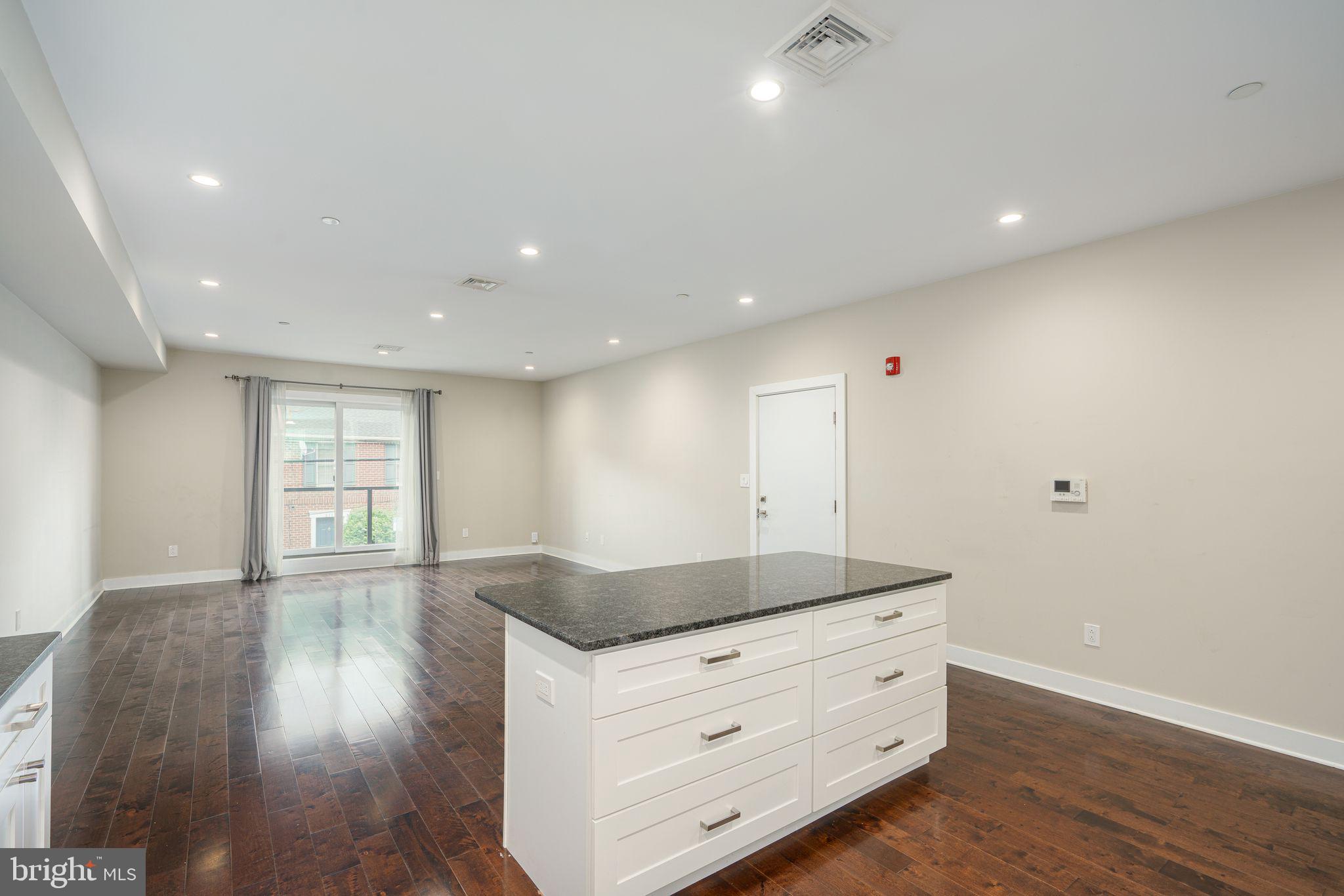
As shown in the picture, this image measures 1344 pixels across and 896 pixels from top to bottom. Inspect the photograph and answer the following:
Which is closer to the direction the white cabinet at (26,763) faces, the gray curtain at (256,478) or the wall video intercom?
the wall video intercom

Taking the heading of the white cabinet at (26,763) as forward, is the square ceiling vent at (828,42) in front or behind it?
in front

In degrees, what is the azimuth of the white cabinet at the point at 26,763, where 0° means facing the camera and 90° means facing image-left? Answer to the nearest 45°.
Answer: approximately 270°

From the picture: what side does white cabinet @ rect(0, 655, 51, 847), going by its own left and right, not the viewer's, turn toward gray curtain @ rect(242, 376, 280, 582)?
left

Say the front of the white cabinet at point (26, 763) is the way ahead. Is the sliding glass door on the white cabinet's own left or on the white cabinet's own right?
on the white cabinet's own left

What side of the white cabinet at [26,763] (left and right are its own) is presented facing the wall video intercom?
front

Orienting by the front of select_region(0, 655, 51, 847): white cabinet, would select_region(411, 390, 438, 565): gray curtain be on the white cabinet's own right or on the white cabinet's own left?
on the white cabinet's own left

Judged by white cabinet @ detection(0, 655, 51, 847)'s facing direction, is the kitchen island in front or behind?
in front
